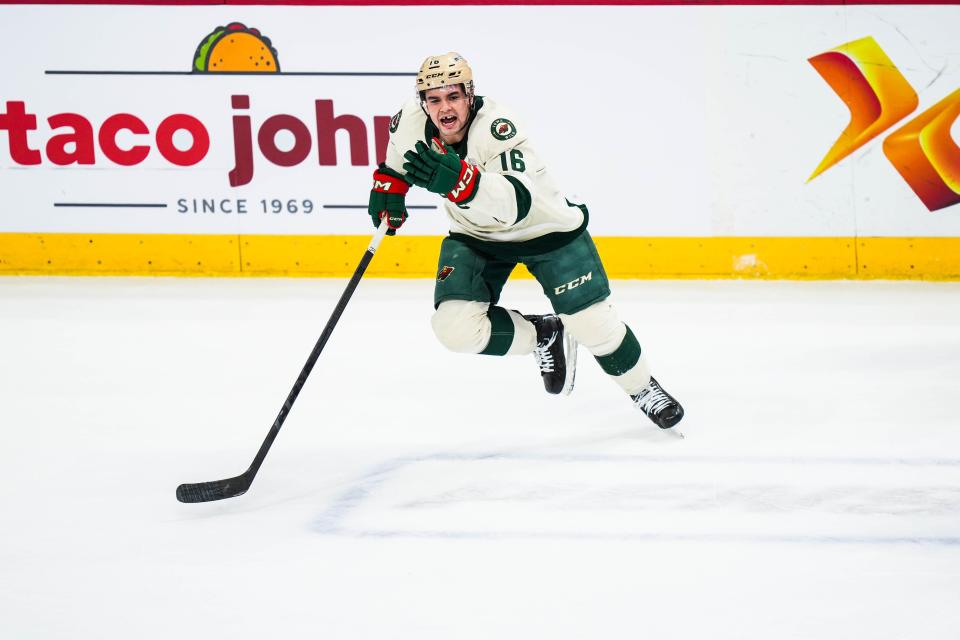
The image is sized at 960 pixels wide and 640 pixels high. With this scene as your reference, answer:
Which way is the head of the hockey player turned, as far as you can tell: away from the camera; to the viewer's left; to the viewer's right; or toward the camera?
toward the camera

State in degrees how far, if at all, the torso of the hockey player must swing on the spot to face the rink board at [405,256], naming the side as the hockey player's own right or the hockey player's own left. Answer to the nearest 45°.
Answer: approximately 135° to the hockey player's own right

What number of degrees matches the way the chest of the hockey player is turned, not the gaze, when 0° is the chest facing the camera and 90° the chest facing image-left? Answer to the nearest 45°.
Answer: approximately 45°
